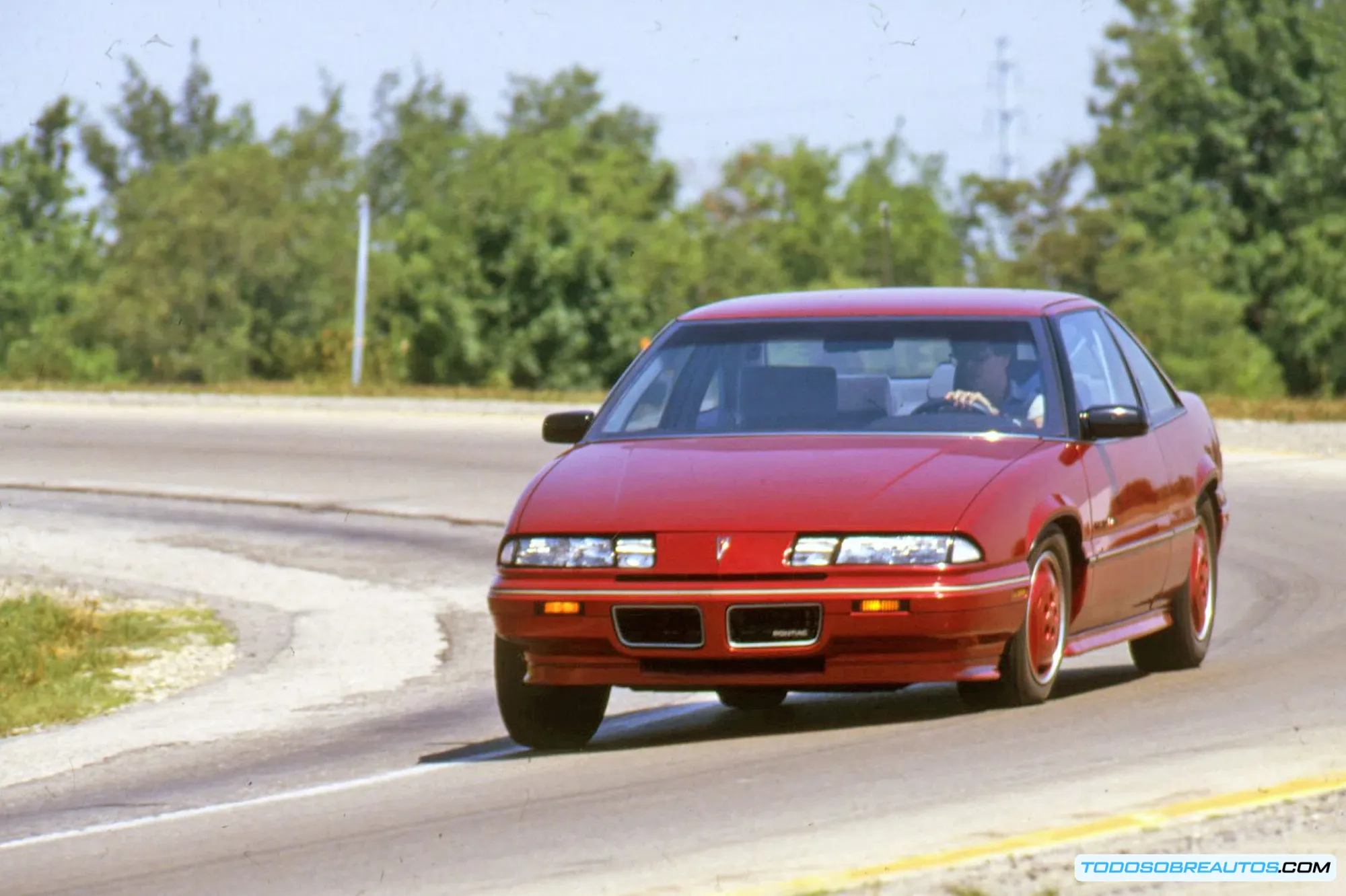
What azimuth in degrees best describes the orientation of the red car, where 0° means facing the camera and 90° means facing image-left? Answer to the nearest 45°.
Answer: approximately 0°

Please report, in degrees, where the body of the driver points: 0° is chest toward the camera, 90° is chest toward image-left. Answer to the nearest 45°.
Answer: approximately 0°
